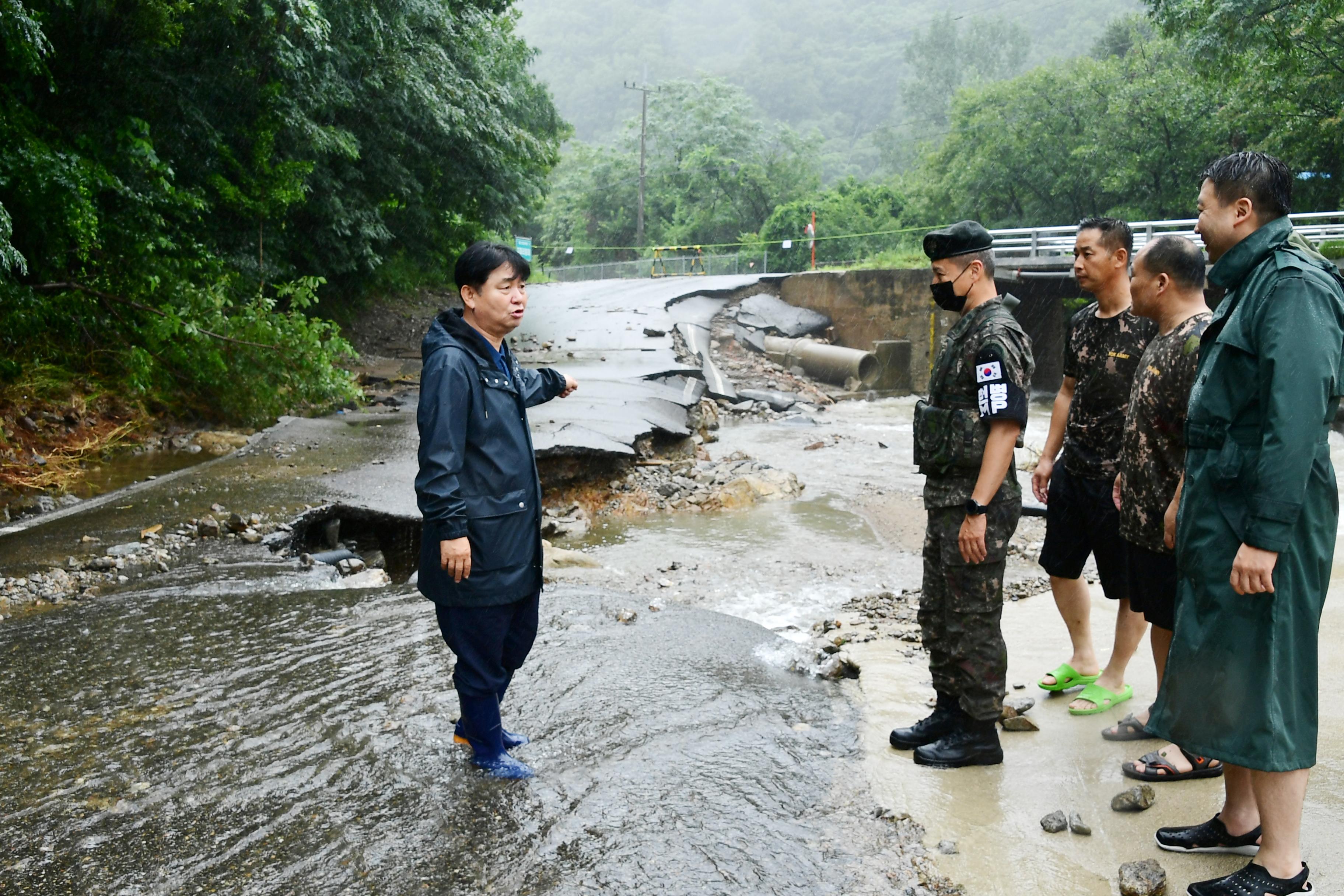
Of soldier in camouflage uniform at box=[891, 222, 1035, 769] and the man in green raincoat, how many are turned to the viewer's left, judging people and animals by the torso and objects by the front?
2

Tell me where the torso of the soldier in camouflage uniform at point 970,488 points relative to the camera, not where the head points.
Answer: to the viewer's left

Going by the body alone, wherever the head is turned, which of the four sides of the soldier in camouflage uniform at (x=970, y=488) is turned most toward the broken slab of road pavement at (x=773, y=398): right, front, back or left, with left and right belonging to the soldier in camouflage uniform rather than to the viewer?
right

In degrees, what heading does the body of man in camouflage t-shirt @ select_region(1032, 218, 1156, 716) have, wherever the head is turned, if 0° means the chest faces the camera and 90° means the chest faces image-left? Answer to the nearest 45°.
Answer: approximately 45°

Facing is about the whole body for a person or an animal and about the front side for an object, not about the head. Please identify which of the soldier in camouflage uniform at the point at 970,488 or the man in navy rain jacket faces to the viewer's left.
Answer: the soldier in camouflage uniform

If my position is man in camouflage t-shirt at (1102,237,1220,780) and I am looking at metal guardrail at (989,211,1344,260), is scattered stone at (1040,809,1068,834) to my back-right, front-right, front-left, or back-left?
back-left

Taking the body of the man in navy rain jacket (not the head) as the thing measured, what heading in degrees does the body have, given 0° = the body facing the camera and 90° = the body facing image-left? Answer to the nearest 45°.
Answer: approximately 315°

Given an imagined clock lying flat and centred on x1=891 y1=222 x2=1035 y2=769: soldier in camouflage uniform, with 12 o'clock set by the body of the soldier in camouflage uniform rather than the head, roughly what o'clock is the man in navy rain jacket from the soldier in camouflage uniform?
The man in navy rain jacket is roughly at 11 o'clock from the soldier in camouflage uniform.

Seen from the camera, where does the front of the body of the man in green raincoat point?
to the viewer's left

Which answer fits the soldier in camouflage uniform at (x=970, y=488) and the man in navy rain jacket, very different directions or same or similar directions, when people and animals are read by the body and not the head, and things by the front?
very different directions

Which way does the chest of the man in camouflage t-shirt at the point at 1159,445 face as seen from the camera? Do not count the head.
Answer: to the viewer's left
